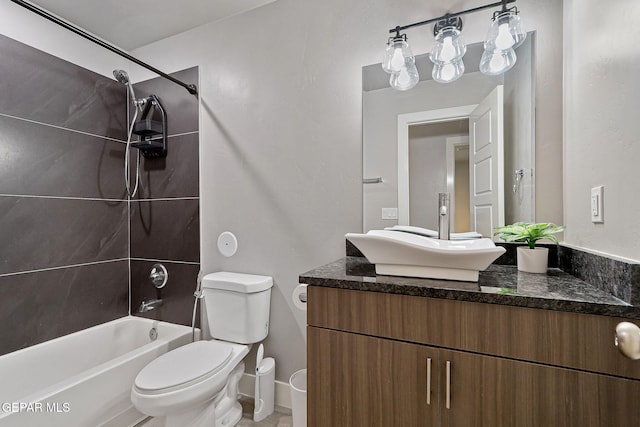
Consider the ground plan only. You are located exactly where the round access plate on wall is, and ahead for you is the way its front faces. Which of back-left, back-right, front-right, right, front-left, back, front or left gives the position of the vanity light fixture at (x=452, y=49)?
left

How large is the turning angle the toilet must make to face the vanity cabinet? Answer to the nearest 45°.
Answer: approximately 90° to its left

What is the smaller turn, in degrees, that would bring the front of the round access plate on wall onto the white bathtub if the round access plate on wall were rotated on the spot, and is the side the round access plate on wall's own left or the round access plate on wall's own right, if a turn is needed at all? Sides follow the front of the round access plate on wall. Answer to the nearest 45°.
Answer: approximately 45° to the round access plate on wall's own right

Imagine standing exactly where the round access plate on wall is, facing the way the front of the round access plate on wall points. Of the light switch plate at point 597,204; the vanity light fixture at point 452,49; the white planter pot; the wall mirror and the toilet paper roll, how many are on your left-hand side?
5

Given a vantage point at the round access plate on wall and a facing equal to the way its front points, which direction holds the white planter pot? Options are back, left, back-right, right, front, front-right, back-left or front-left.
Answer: left

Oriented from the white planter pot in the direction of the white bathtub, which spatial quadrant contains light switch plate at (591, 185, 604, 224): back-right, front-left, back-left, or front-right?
back-left

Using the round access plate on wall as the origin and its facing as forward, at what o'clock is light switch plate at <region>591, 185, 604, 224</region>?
The light switch plate is roughly at 9 o'clock from the round access plate on wall.

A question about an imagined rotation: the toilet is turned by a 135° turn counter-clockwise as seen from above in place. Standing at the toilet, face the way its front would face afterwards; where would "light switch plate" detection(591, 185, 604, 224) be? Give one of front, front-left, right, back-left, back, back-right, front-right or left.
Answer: front-right

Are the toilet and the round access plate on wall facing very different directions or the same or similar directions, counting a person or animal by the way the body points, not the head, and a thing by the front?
same or similar directions

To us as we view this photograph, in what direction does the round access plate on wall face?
facing the viewer and to the left of the viewer

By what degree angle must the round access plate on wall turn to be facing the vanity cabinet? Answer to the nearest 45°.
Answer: approximately 90° to its left

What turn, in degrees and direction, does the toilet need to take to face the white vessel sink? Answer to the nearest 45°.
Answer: approximately 90° to its left

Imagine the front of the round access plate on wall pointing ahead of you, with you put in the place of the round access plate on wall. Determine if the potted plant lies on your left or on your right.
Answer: on your left

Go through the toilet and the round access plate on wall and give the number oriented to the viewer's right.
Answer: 0

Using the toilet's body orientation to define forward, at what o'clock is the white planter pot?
The white planter pot is roughly at 9 o'clock from the toilet.

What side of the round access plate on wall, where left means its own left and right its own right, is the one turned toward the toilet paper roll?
left

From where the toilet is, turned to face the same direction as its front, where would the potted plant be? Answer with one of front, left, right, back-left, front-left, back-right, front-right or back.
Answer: left
